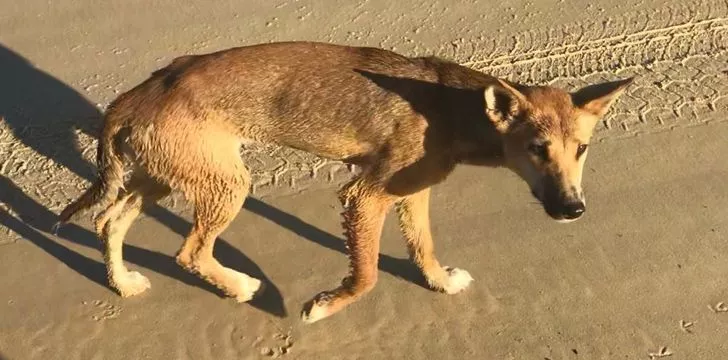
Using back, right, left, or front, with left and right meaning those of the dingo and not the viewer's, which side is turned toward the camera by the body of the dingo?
right
